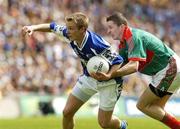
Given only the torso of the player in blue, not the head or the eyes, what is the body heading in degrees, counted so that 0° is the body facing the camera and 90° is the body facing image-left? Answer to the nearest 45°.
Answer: approximately 45°

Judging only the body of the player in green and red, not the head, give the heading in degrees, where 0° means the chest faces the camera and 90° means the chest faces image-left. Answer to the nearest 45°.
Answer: approximately 90°
